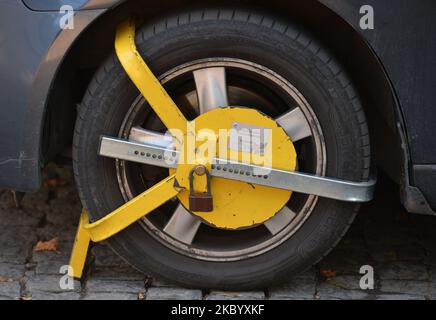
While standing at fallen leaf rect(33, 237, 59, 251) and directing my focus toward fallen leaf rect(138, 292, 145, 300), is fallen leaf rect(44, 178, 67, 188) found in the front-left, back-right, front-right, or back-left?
back-left

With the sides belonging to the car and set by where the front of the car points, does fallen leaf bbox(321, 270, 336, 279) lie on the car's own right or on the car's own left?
on the car's own right
